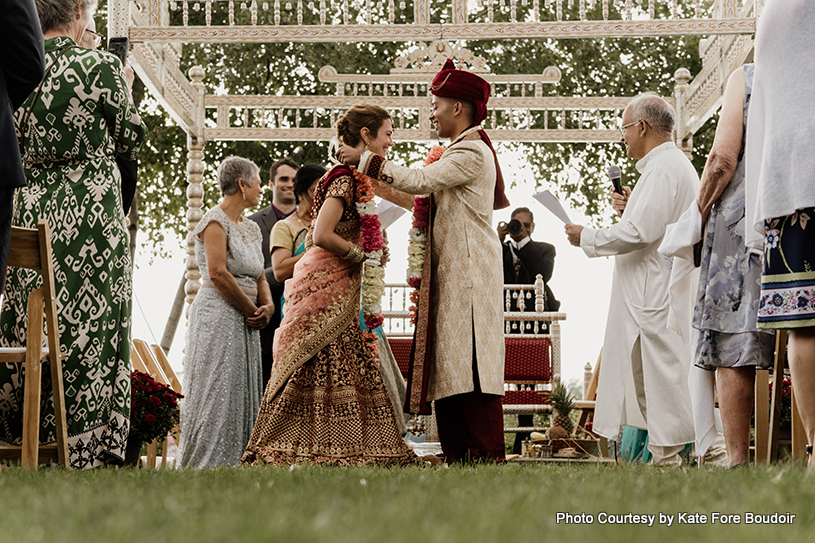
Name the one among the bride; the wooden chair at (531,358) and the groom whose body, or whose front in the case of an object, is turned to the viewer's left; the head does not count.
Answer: the groom

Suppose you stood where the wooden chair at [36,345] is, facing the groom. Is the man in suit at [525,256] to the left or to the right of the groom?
left

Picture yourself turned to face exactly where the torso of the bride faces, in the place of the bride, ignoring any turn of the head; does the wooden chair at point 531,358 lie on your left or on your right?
on your left

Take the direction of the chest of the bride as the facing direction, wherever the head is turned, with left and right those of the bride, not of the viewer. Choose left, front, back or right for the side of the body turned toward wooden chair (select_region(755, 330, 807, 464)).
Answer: front

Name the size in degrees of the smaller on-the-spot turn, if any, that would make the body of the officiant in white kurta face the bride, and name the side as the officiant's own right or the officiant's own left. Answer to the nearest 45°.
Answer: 0° — they already face them

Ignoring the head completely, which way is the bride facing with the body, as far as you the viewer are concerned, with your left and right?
facing to the right of the viewer

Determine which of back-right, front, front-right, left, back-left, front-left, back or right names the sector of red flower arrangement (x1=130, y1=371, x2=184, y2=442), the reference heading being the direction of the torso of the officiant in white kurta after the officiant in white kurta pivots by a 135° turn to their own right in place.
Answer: back-left

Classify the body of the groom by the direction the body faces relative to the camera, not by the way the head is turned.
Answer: to the viewer's left

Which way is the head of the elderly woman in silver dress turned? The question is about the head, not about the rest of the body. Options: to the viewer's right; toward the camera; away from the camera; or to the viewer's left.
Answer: to the viewer's right

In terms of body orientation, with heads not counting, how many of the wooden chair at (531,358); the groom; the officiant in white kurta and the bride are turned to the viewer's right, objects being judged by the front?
1

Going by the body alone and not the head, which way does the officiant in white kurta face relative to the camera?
to the viewer's left

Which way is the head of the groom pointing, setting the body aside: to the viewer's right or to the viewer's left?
to the viewer's left

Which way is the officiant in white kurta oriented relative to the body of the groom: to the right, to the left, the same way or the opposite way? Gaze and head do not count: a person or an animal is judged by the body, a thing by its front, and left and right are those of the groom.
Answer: the same way

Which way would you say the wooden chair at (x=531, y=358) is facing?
toward the camera
